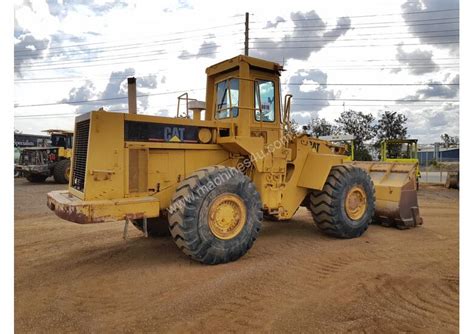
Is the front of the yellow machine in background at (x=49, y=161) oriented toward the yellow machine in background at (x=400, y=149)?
no

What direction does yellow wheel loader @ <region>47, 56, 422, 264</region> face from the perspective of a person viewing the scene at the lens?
facing away from the viewer and to the right of the viewer

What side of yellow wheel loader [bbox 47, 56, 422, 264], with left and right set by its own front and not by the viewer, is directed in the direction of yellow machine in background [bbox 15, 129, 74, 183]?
left

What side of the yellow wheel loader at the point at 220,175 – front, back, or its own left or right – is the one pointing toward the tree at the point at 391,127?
front

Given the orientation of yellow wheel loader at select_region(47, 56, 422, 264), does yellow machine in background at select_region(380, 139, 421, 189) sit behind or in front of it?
in front

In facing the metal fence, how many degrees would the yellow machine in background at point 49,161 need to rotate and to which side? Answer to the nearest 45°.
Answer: approximately 45° to its right

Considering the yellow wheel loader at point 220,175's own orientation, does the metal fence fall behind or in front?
in front

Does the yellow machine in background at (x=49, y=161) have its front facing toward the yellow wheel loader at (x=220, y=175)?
no

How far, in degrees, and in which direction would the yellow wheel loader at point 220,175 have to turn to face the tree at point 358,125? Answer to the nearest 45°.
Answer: approximately 45° to its left

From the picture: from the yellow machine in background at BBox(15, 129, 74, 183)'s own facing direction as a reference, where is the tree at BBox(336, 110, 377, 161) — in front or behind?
behind

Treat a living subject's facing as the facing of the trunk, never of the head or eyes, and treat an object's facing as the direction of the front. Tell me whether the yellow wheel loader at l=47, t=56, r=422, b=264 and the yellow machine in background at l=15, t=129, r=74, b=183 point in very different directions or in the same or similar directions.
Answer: very different directions
